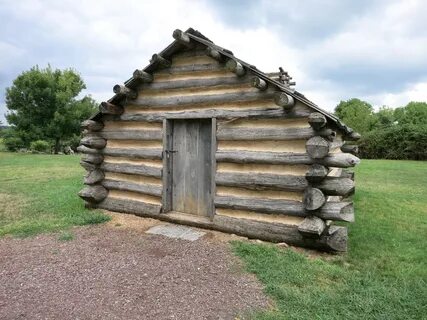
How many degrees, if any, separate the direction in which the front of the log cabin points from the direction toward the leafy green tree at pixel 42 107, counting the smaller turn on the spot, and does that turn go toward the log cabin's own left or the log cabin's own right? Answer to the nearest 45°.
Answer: approximately 90° to the log cabin's own right

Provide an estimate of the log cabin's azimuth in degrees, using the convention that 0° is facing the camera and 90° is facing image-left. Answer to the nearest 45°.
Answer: approximately 45°

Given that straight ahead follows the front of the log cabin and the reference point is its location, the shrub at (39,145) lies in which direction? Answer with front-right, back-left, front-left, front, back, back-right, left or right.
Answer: right

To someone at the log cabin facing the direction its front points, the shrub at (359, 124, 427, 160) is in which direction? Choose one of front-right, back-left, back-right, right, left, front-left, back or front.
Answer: back
